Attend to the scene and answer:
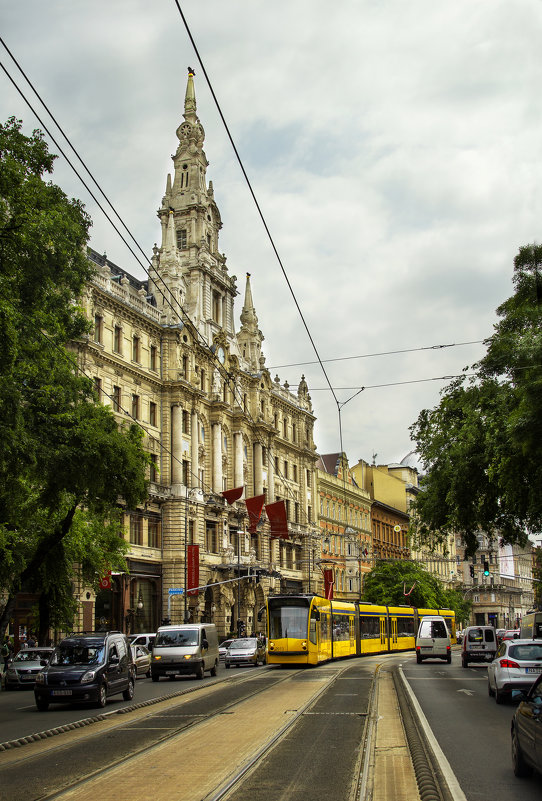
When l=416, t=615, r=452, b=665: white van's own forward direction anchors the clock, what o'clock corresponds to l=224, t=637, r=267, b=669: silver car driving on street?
The silver car driving on street is roughly at 8 o'clock from the white van.

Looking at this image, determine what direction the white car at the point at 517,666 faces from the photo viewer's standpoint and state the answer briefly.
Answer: facing away from the viewer and to the left of the viewer

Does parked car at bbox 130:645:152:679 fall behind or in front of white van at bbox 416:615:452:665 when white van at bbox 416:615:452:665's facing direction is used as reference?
behind

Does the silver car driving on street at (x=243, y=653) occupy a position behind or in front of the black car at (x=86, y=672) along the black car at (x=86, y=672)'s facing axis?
behind

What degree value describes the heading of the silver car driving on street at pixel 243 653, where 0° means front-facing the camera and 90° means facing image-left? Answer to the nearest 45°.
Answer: approximately 45°

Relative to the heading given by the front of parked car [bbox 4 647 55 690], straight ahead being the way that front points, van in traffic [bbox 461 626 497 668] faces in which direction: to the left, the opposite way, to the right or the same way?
the opposite way

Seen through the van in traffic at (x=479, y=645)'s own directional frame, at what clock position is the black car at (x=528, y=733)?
The black car is roughly at 6 o'clock from the van in traffic.

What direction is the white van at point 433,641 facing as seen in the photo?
away from the camera

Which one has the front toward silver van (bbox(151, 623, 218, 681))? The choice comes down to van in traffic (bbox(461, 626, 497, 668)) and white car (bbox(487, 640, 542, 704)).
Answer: the white car

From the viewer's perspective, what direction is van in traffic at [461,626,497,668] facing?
away from the camera

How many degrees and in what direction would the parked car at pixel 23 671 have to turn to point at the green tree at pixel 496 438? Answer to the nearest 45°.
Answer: approximately 90° to its left
